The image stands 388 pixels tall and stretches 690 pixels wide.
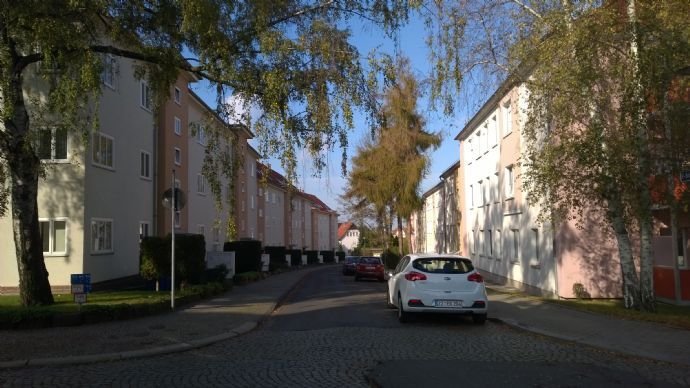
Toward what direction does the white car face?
away from the camera

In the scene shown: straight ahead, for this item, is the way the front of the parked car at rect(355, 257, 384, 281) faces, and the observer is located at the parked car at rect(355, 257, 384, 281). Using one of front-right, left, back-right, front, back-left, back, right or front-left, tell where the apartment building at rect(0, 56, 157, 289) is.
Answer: back-left

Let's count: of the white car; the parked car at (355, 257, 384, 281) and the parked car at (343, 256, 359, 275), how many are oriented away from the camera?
3

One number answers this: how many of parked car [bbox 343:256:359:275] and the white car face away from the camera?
2

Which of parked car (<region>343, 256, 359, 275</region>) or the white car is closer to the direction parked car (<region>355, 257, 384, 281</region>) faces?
the parked car

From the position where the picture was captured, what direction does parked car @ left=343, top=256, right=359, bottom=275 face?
facing away from the viewer

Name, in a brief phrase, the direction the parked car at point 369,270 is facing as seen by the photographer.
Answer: facing away from the viewer

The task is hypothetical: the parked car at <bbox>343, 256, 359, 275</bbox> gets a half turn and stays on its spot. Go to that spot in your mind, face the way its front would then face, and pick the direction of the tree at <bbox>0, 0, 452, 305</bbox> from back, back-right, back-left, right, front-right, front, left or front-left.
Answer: front

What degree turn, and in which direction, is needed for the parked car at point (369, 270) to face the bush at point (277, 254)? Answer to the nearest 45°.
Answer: approximately 45° to its left

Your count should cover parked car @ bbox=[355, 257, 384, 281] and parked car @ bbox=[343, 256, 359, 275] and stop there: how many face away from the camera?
2

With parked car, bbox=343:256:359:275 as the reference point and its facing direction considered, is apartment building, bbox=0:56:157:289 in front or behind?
behind

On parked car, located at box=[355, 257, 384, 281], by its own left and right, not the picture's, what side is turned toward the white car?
back

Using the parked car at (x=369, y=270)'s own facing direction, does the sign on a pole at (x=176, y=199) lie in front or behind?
behind
